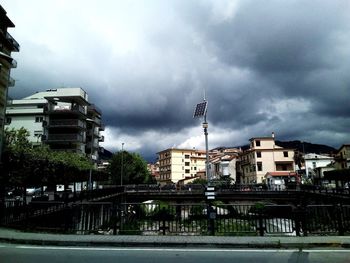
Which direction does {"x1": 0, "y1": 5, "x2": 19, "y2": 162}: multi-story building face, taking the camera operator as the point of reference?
facing to the right of the viewer

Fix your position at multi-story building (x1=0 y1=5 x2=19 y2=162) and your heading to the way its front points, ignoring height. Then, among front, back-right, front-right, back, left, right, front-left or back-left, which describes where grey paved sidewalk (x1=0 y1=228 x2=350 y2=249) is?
right

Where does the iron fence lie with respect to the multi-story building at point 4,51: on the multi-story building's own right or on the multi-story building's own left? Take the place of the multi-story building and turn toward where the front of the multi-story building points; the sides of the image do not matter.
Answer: on the multi-story building's own right
